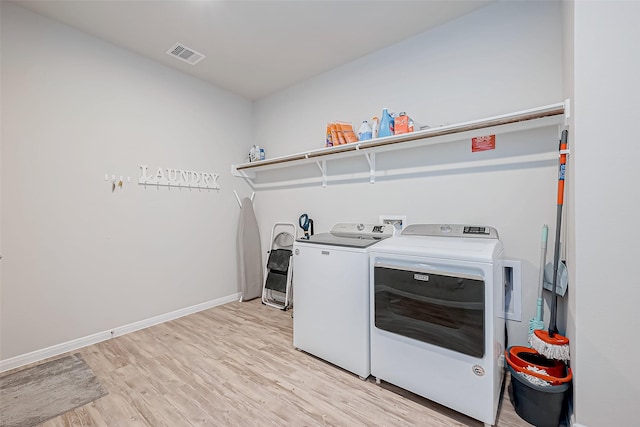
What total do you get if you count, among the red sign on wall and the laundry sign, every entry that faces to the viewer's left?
0

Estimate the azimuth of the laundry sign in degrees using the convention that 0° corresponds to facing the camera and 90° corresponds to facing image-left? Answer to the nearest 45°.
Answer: approximately 315°

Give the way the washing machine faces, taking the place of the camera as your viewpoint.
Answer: facing the viewer and to the left of the viewer

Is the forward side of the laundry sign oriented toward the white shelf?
yes

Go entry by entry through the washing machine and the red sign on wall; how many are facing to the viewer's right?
0

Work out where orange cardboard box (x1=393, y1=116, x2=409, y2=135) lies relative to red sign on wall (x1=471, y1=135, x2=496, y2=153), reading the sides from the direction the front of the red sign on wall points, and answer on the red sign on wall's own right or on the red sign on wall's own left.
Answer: on the red sign on wall's own right

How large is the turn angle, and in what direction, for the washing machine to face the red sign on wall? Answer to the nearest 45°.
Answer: approximately 135° to its left

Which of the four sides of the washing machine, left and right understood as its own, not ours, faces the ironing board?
right

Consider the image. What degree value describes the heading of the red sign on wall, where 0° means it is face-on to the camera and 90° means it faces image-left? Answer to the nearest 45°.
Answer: approximately 0°

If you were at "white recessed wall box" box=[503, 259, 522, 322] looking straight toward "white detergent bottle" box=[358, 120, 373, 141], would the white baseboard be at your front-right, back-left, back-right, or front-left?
front-left

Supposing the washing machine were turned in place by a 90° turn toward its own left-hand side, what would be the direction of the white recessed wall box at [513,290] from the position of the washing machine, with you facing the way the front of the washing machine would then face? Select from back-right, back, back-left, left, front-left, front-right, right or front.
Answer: front-left

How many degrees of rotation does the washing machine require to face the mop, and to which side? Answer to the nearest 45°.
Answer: approximately 135° to its left

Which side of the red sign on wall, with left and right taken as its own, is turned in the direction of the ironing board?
right

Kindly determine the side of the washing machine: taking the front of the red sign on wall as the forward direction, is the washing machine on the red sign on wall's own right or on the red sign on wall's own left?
on the red sign on wall's own right
